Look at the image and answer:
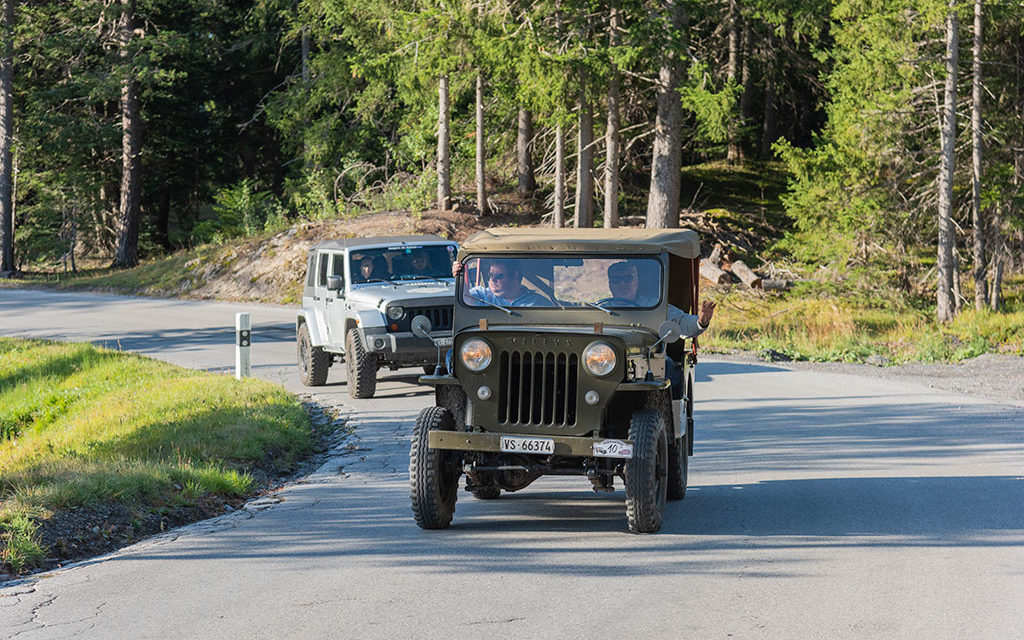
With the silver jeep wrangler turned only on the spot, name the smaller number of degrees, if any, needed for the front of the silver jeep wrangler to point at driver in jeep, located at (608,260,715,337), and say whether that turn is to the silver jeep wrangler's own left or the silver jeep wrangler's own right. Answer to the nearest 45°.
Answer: approximately 45° to the silver jeep wrangler's own right

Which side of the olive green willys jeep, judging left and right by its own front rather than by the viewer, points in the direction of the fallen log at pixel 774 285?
back

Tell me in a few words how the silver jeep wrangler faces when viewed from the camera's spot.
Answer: facing the viewer and to the right of the viewer

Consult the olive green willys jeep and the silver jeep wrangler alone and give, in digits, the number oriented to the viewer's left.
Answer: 0

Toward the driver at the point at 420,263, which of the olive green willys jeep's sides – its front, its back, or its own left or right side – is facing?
back

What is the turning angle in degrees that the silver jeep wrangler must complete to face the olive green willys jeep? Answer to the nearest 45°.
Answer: approximately 45° to its right

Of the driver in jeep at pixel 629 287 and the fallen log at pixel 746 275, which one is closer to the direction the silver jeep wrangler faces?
the driver in jeep

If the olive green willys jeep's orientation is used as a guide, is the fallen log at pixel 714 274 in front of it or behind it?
behind

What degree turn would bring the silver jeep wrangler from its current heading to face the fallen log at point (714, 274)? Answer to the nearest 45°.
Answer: approximately 90° to its left

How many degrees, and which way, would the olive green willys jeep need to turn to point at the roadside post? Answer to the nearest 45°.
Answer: approximately 135° to its right

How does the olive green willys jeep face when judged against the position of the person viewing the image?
facing the viewer
